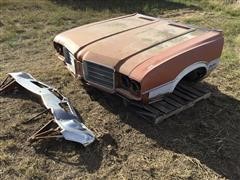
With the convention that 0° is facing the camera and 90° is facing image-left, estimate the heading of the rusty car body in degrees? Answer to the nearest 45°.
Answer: approximately 45°

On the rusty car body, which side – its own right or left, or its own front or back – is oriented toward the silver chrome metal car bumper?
front
